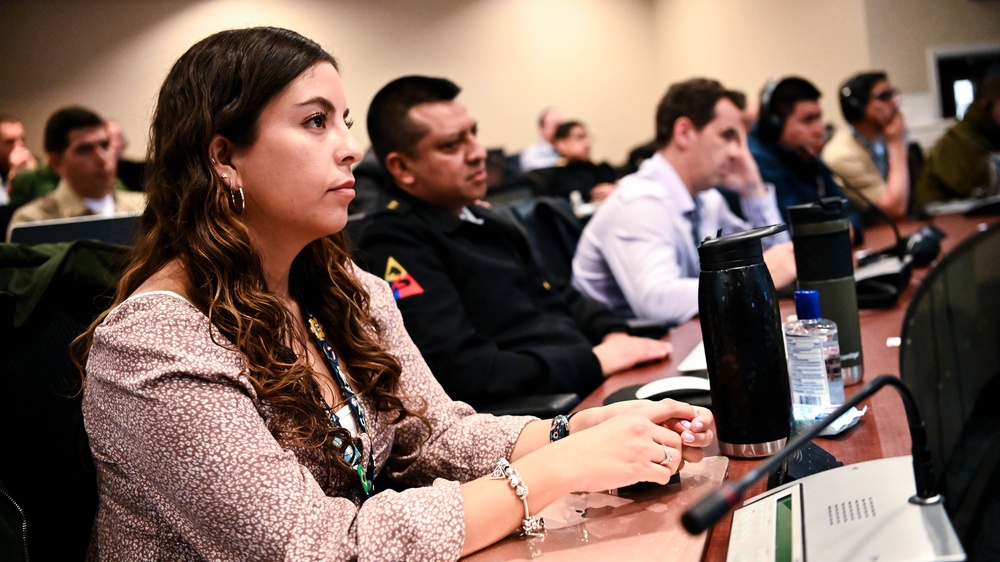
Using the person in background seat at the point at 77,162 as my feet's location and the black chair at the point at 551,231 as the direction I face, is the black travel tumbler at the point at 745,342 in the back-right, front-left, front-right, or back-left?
front-right

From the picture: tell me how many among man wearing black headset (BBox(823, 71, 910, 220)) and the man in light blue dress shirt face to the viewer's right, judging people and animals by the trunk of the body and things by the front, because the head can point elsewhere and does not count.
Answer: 2

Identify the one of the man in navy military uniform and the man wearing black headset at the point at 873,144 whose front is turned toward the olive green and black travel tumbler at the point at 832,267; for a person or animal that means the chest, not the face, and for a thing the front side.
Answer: the man in navy military uniform

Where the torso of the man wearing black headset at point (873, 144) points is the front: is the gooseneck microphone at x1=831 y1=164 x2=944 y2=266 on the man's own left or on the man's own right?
on the man's own right

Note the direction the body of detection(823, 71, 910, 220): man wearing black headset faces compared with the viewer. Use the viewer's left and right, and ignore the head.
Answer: facing to the right of the viewer

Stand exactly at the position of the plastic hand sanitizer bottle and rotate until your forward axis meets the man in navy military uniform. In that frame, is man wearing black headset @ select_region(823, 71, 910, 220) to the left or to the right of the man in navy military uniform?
right

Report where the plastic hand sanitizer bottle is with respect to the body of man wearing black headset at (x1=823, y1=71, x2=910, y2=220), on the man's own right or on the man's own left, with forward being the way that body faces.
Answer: on the man's own right

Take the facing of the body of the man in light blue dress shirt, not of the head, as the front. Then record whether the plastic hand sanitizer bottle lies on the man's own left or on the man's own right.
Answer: on the man's own right

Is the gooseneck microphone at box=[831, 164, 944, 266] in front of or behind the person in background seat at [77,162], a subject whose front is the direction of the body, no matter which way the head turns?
in front

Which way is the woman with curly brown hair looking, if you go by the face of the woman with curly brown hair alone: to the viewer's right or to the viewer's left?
to the viewer's right

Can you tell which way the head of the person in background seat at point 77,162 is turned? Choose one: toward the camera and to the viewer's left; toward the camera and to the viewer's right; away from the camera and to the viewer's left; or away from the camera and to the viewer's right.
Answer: toward the camera and to the viewer's right

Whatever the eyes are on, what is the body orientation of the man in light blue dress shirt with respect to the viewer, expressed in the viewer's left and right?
facing to the right of the viewer
